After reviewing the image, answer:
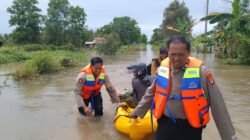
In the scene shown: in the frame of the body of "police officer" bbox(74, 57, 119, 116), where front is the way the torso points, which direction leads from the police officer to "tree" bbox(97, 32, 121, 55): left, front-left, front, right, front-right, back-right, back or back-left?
back-left

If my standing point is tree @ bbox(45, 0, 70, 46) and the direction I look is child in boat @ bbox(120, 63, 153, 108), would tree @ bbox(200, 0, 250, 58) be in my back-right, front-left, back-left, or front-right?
front-left

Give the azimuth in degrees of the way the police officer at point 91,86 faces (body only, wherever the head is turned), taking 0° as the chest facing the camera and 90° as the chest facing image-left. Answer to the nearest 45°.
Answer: approximately 315°

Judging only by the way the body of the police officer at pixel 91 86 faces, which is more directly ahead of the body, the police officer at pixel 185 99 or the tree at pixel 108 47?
the police officer

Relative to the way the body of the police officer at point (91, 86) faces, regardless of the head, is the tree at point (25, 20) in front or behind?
behind

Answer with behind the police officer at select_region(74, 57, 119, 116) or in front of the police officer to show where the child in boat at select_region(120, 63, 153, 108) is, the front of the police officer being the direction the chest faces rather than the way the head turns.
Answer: in front

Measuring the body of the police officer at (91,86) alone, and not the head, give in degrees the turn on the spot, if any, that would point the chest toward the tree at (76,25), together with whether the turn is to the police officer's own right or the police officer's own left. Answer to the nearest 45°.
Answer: approximately 135° to the police officer's own left

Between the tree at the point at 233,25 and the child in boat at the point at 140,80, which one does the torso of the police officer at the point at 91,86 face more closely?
the child in boat

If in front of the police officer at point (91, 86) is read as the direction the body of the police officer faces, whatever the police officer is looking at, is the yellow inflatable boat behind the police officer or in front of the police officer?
in front

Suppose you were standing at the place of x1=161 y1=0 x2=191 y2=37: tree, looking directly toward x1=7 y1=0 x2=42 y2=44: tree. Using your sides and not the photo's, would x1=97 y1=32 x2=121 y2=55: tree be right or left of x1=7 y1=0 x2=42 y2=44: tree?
left
